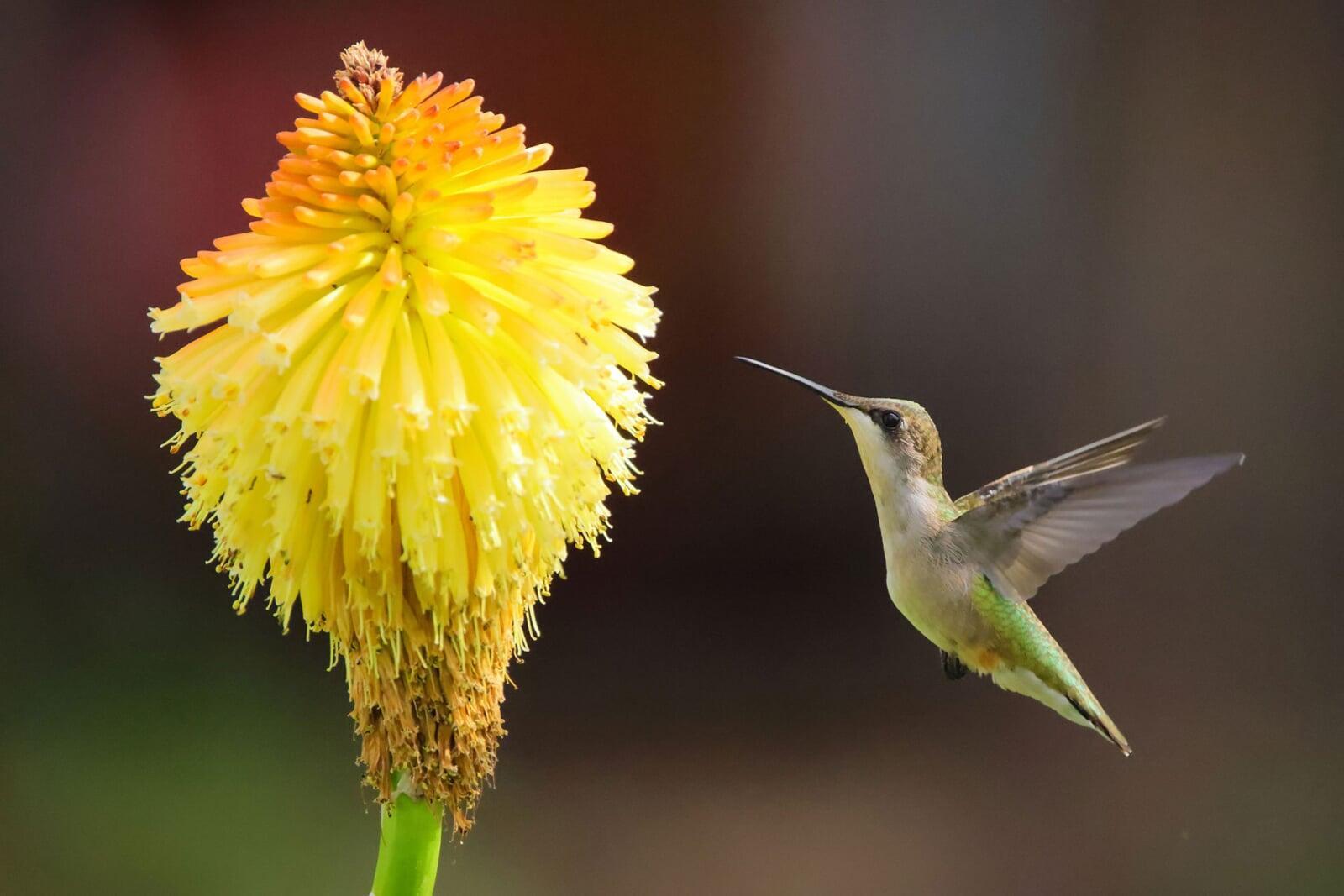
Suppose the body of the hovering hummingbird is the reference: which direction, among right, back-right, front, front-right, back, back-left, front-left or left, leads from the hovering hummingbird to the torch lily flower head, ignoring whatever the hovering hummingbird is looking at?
front-left

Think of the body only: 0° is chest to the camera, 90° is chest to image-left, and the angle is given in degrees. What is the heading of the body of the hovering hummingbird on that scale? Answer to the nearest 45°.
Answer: approximately 90°
